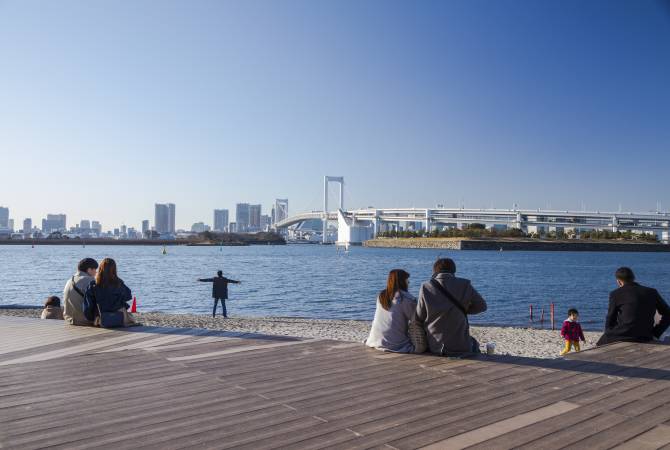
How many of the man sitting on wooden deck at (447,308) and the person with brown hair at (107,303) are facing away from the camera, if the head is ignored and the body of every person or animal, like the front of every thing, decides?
2

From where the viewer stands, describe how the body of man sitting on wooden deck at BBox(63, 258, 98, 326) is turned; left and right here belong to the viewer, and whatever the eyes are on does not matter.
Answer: facing away from the viewer and to the right of the viewer

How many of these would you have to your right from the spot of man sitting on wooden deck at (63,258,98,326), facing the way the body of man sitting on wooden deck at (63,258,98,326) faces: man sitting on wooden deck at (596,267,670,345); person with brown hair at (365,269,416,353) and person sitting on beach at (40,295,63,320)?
2

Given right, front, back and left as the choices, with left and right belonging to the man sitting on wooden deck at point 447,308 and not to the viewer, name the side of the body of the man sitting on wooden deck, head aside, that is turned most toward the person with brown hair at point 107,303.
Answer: left

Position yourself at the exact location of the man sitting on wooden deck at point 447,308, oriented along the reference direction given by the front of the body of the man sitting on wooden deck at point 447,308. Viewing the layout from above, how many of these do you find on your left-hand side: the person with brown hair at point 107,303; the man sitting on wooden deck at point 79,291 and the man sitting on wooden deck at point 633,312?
2

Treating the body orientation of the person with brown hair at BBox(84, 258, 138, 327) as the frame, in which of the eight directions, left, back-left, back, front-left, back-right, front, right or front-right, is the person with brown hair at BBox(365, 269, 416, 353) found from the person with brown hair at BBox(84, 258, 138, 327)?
back-right

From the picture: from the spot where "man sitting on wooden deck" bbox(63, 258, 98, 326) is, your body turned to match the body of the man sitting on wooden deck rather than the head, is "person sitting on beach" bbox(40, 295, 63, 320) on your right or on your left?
on your left

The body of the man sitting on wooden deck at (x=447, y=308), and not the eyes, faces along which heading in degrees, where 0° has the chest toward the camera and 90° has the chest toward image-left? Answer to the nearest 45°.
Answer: approximately 180°

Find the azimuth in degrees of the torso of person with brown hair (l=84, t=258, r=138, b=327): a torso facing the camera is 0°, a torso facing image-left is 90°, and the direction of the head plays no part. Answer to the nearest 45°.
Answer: approximately 180°

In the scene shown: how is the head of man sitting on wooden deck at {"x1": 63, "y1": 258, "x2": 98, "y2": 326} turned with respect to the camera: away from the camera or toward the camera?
away from the camera

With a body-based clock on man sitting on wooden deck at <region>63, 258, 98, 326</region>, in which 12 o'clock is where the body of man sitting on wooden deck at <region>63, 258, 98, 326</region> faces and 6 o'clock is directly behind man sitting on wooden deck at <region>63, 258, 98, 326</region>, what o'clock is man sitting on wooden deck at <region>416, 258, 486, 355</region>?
man sitting on wooden deck at <region>416, 258, 486, 355</region> is roughly at 3 o'clock from man sitting on wooden deck at <region>63, 258, 98, 326</region>.
